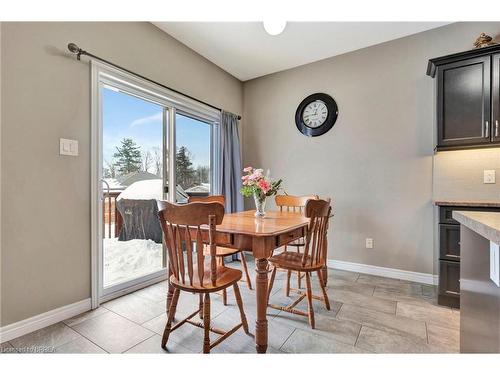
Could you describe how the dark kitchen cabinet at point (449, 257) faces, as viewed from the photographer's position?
facing the viewer

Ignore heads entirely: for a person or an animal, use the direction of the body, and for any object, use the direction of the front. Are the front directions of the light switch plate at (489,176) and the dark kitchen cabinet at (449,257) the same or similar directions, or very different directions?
same or similar directions

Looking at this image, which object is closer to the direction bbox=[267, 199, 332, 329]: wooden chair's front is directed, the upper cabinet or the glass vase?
the glass vase

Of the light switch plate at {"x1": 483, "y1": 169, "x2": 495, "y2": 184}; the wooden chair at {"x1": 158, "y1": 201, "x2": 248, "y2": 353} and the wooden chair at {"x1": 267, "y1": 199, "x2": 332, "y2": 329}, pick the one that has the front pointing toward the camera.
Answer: the light switch plate

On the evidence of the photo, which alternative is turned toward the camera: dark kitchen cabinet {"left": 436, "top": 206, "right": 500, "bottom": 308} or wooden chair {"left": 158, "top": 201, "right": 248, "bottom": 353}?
the dark kitchen cabinet

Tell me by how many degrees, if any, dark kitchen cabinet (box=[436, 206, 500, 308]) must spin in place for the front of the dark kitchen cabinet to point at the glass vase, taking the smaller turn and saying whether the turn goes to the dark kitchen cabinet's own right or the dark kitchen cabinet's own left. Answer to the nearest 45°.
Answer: approximately 45° to the dark kitchen cabinet's own right

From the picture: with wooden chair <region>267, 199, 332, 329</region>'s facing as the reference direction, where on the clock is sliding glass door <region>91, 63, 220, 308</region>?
The sliding glass door is roughly at 11 o'clock from the wooden chair.

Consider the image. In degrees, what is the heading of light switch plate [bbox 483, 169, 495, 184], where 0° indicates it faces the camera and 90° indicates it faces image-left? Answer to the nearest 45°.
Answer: approximately 0°

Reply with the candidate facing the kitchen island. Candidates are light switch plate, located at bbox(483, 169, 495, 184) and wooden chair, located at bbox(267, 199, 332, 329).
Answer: the light switch plate

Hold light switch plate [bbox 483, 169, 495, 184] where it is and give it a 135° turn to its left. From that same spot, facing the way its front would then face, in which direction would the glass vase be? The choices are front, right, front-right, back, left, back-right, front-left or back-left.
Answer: back

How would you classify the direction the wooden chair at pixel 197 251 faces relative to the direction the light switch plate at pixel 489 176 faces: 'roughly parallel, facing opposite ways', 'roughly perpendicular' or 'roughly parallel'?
roughly parallel, facing opposite ways

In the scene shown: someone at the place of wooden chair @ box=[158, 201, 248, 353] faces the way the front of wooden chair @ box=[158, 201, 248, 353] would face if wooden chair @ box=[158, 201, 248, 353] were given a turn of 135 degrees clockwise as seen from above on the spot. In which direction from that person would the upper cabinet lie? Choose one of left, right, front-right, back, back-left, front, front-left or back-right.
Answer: left

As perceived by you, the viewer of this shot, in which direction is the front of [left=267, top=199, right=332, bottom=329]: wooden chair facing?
facing away from the viewer and to the left of the viewer

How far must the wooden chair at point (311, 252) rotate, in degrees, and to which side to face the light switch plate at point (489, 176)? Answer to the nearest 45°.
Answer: approximately 90° to its right

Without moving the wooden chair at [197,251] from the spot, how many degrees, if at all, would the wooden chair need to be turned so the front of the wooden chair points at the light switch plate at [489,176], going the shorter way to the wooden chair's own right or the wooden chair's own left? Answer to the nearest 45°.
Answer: approximately 45° to the wooden chair's own right

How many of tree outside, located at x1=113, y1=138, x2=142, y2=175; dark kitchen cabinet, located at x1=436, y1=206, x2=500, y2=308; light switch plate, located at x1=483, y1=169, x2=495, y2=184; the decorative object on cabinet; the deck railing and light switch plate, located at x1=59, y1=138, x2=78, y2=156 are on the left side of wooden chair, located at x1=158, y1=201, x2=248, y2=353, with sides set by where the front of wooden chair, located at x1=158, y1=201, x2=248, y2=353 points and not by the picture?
3

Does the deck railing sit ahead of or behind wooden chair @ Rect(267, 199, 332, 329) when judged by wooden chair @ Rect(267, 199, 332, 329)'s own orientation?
ahead
